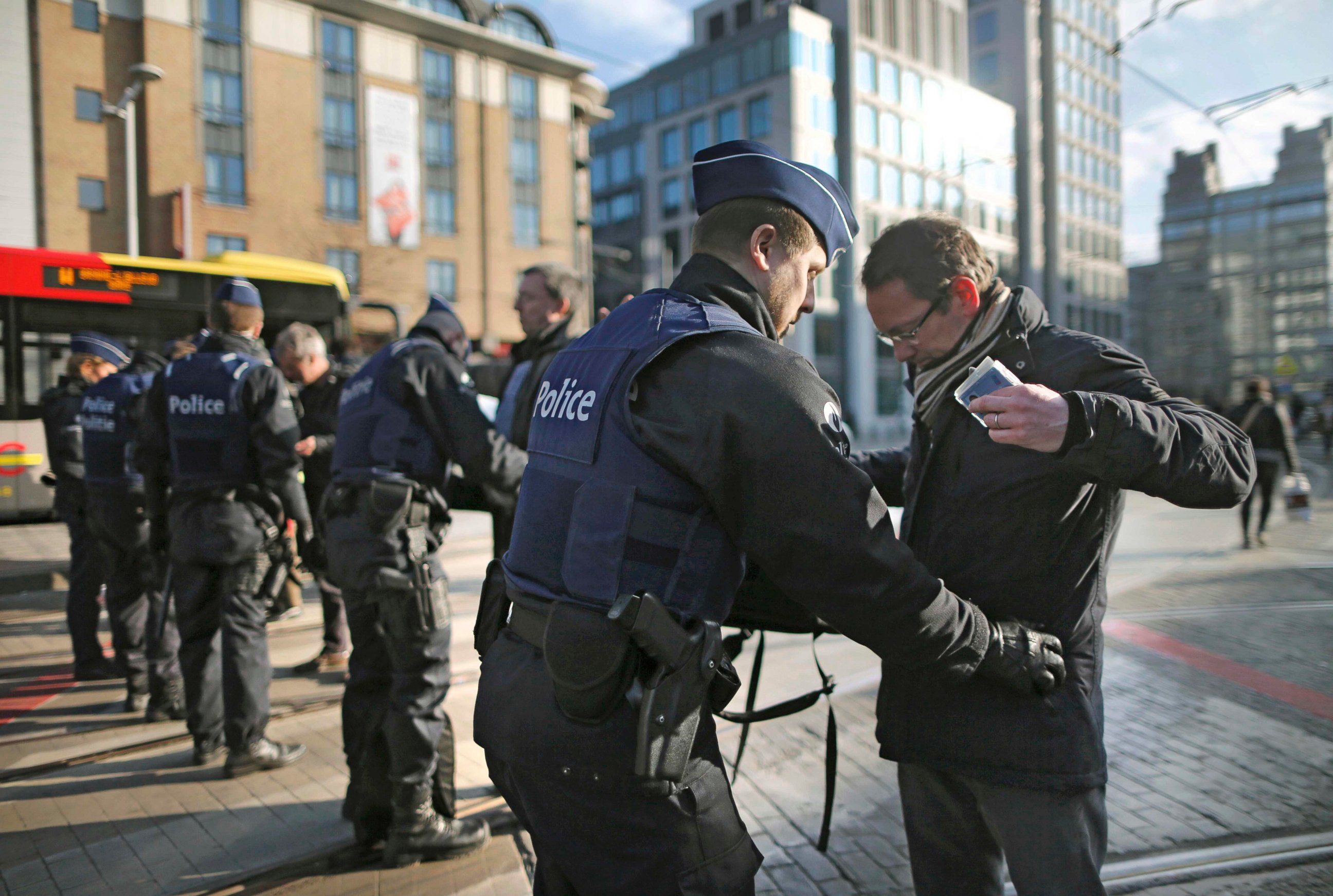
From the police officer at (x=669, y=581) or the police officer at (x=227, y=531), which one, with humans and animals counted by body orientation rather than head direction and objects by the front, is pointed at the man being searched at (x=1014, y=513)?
the police officer at (x=669, y=581)

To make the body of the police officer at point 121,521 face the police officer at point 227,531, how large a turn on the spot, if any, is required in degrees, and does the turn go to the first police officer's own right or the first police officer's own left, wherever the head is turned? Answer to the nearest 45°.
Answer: approximately 135° to the first police officer's own right

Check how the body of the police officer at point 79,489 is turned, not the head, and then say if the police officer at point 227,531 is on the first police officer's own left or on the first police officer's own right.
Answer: on the first police officer's own right

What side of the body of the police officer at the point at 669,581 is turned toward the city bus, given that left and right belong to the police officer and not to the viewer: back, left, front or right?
left

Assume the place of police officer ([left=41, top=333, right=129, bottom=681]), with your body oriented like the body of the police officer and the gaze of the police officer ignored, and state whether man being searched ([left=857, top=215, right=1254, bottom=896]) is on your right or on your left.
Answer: on your right

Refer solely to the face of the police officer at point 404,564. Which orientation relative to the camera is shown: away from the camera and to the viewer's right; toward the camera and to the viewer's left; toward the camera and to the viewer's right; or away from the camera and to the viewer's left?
away from the camera and to the viewer's right

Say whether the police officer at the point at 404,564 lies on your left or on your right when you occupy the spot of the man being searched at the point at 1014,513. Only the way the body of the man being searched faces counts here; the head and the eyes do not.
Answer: on your right

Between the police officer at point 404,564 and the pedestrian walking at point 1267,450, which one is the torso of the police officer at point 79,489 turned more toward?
the pedestrian walking

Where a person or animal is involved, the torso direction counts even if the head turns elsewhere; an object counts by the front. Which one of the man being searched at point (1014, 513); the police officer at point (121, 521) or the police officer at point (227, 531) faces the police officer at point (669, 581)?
the man being searched

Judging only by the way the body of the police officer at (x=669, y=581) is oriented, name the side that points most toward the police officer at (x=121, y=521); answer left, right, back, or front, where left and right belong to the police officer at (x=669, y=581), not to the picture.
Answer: left

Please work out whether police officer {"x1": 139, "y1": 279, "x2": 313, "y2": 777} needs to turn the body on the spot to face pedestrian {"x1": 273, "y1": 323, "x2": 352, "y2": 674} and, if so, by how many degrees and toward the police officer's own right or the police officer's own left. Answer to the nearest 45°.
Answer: approximately 45° to the police officer's own left

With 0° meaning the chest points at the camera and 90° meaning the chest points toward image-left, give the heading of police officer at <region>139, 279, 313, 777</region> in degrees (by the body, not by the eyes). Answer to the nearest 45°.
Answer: approximately 225°

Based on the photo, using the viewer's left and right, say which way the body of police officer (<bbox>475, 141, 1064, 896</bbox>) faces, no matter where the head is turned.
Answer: facing away from the viewer and to the right of the viewer

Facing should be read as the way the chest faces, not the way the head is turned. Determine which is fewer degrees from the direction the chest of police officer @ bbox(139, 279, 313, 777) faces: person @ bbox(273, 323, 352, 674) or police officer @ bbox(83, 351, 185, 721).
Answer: the person

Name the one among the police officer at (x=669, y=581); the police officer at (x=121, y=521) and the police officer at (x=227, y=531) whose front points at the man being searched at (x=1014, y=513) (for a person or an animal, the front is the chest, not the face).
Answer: the police officer at (x=669, y=581)
